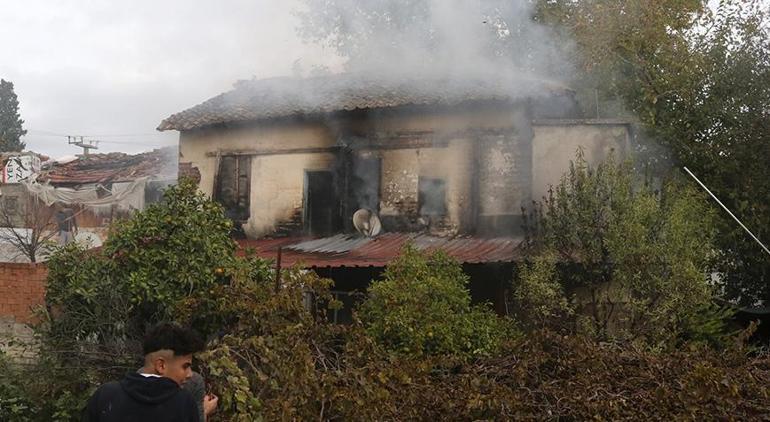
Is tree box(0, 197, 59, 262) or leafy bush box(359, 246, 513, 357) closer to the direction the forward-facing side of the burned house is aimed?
the leafy bush

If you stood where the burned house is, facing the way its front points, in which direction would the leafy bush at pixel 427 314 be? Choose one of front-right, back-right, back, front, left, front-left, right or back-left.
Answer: front

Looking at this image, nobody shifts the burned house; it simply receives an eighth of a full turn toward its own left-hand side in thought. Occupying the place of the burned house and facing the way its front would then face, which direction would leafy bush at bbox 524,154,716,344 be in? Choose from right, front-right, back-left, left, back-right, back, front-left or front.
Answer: front

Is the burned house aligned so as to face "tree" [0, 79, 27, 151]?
no

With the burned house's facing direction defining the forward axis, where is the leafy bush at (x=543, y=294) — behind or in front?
in front

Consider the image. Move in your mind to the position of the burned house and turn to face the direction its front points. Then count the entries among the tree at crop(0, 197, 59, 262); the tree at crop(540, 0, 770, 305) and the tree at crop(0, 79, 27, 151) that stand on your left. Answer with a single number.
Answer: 1

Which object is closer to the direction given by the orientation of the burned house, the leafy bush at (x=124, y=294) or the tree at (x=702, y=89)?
the leafy bush

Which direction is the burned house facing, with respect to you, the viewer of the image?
facing the viewer

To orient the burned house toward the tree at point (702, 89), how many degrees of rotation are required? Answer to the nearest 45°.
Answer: approximately 90° to its left
